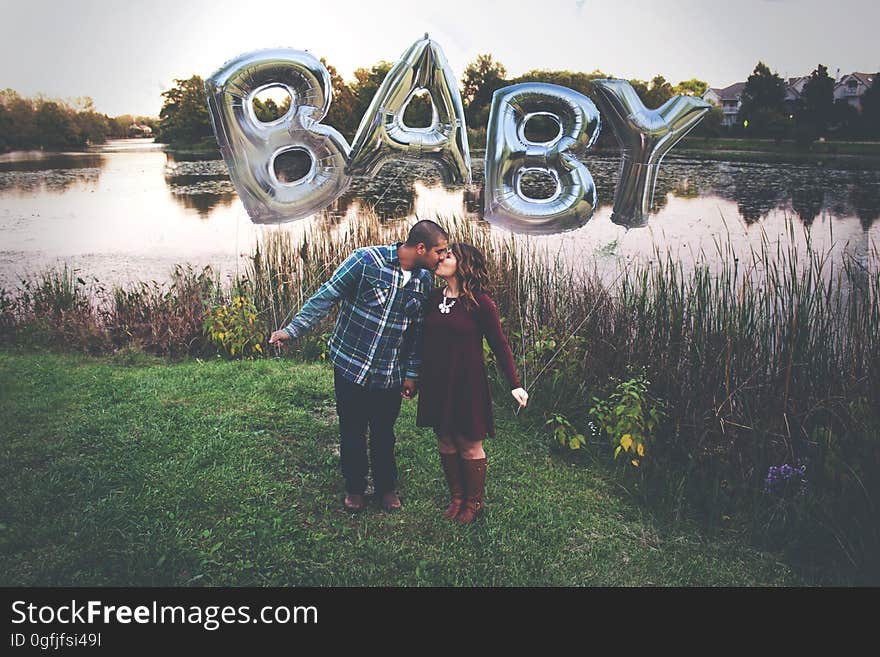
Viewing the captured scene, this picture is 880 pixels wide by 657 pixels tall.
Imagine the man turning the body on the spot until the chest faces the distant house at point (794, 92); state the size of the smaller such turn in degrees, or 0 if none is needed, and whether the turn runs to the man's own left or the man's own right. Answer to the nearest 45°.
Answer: approximately 90° to the man's own left

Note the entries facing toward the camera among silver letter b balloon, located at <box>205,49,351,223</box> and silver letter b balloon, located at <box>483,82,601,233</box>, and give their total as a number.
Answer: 2

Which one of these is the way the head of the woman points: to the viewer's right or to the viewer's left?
to the viewer's left

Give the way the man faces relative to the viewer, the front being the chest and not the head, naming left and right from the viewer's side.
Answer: facing the viewer and to the right of the viewer

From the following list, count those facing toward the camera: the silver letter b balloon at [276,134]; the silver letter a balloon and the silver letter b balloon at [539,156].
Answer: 3

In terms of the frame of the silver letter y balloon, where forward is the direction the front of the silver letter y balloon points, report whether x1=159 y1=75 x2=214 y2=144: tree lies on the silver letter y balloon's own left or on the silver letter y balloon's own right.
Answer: on the silver letter y balloon's own right

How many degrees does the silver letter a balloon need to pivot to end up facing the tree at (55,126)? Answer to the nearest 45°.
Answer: approximately 135° to its right

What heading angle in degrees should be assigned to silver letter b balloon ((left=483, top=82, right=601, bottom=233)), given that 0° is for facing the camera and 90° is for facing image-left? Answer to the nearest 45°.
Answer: approximately 0°
